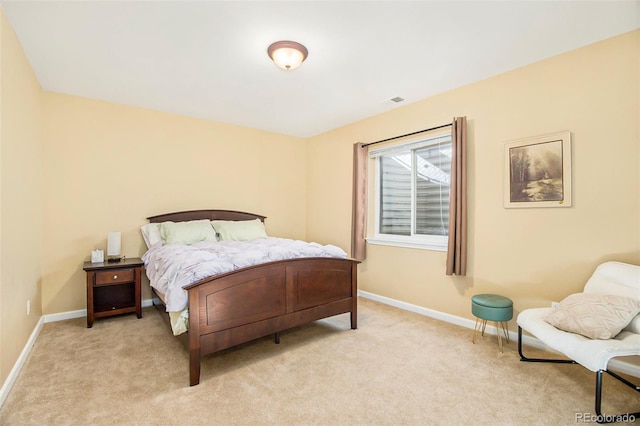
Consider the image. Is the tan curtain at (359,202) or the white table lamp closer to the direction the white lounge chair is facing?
the white table lamp

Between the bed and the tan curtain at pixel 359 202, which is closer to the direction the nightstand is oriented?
the bed

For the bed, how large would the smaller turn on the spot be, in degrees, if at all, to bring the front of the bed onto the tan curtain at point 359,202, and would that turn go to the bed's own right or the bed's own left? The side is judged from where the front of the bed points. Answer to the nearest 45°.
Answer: approximately 90° to the bed's own left

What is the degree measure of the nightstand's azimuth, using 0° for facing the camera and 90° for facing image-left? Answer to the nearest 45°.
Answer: approximately 0°

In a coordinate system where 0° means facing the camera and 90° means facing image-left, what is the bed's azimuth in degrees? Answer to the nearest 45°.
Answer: approximately 315°

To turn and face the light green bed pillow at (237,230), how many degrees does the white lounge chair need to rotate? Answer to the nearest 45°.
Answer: approximately 45° to its right
